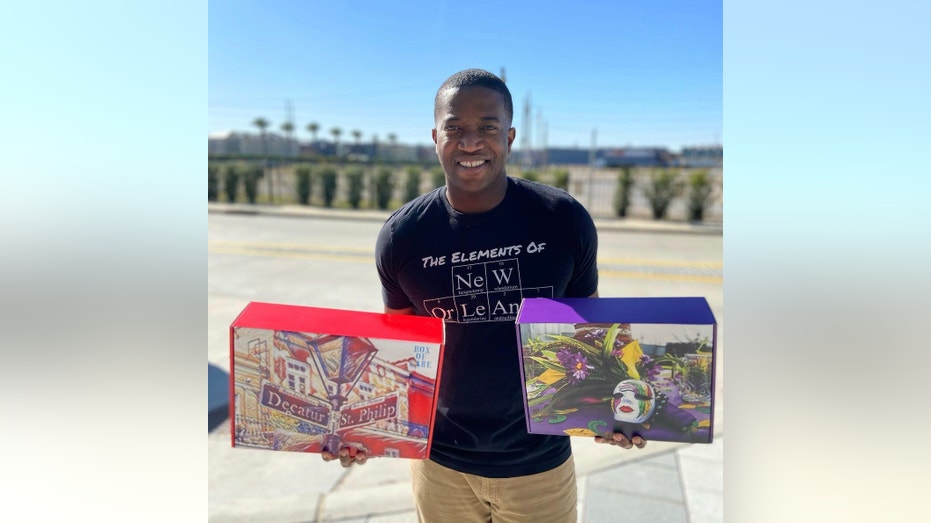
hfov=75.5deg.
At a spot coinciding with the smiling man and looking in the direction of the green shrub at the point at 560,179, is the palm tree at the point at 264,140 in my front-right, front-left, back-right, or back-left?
front-left

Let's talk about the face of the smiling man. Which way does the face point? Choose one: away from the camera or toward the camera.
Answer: toward the camera

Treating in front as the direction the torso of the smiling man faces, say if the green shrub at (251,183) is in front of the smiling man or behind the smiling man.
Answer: behind

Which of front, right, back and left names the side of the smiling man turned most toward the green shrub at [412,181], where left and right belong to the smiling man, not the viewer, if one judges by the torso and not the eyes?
back

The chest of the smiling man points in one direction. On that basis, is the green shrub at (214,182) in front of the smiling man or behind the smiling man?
behind

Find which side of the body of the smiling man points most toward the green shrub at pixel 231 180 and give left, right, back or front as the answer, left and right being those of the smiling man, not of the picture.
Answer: back

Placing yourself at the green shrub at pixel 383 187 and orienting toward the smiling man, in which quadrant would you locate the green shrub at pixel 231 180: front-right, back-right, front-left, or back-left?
back-right

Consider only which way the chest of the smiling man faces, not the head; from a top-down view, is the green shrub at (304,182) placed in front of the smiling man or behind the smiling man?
behind

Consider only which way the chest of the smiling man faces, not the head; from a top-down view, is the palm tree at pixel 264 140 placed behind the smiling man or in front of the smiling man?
behind

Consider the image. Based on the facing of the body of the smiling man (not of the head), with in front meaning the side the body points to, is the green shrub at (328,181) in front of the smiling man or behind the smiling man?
behind

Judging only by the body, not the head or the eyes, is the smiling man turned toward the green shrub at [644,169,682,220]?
no

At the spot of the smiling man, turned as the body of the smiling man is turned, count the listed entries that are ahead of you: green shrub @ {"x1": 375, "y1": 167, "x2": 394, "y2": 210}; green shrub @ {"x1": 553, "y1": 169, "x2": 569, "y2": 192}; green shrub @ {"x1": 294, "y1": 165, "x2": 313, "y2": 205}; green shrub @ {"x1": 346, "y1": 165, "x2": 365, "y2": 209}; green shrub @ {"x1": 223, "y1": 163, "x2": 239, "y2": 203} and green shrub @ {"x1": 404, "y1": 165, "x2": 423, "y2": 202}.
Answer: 0

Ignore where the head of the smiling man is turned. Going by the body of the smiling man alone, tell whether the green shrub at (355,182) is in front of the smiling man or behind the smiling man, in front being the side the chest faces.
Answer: behind

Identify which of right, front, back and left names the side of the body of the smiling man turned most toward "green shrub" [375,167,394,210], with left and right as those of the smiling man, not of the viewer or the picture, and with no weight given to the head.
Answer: back

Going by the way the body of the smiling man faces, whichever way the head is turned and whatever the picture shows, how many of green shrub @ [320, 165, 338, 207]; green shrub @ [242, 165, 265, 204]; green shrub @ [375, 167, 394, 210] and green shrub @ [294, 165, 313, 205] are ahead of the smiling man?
0

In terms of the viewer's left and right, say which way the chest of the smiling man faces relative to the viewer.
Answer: facing the viewer
